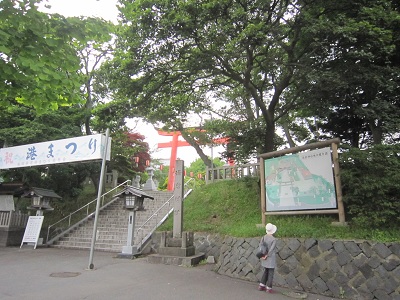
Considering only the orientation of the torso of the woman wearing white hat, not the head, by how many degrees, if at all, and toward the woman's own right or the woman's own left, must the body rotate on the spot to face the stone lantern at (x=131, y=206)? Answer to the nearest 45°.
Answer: approximately 90° to the woman's own left

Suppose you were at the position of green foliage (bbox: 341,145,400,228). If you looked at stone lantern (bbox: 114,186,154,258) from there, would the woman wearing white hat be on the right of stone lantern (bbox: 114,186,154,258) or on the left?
left
